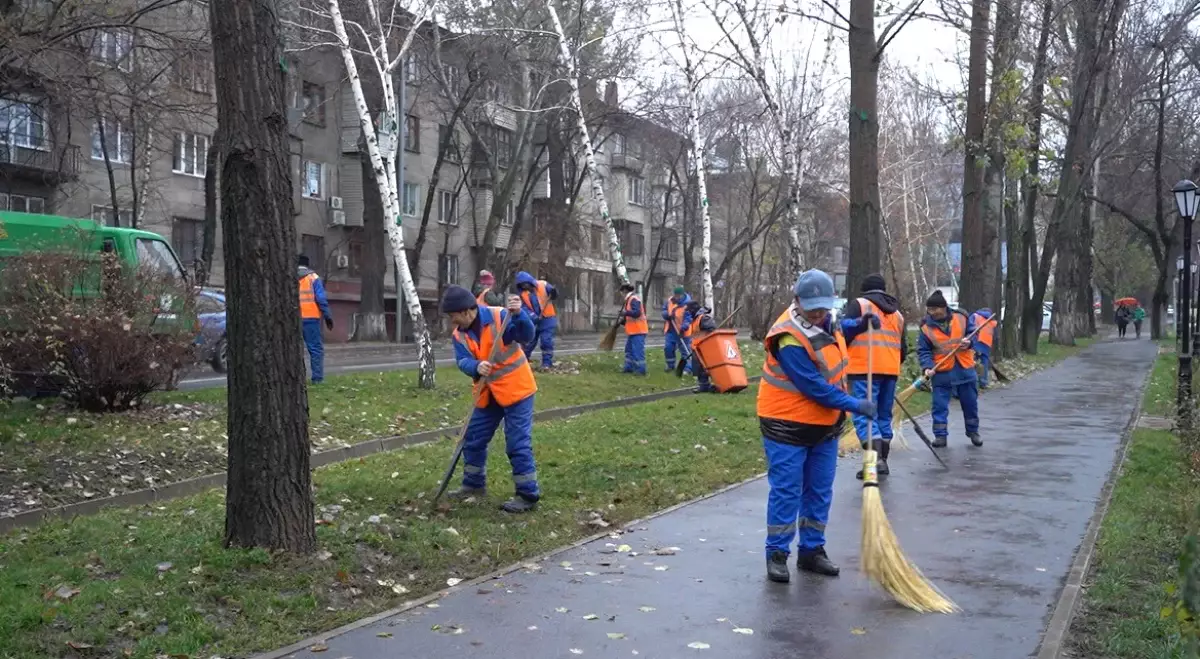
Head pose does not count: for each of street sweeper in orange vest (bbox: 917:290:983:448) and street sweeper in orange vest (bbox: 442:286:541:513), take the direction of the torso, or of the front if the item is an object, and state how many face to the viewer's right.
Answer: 0

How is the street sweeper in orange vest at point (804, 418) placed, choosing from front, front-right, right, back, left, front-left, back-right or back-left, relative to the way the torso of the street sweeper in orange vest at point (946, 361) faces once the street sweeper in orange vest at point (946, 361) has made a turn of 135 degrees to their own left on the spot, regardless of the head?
back-right

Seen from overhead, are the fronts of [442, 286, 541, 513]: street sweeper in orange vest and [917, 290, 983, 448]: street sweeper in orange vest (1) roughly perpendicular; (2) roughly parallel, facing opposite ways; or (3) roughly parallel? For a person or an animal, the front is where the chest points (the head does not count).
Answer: roughly parallel

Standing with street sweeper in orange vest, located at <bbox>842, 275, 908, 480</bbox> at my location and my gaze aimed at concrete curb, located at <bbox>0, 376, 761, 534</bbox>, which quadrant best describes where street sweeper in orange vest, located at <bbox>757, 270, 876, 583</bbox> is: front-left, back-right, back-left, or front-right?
front-left

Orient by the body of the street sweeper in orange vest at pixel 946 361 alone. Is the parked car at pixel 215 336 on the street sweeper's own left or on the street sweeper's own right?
on the street sweeper's own right

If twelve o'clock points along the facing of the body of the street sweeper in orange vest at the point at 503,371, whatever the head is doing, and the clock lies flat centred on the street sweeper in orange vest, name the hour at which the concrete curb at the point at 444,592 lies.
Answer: The concrete curb is roughly at 11 o'clock from the street sweeper in orange vest.

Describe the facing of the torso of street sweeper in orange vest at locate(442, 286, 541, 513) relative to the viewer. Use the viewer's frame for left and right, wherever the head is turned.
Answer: facing the viewer and to the left of the viewer

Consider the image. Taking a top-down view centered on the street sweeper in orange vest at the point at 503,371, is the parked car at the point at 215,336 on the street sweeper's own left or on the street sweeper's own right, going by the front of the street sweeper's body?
on the street sweeper's own right

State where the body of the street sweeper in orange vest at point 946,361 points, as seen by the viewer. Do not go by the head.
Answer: toward the camera

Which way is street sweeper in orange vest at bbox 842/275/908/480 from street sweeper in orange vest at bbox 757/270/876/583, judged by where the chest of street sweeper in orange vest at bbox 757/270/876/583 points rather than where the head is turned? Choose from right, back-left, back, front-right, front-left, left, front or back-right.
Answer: back-left

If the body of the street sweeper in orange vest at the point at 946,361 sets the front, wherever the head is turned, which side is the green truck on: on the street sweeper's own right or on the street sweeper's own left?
on the street sweeper's own right

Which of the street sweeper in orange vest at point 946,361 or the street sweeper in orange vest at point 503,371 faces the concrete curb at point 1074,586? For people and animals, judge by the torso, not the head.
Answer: the street sweeper in orange vest at point 946,361

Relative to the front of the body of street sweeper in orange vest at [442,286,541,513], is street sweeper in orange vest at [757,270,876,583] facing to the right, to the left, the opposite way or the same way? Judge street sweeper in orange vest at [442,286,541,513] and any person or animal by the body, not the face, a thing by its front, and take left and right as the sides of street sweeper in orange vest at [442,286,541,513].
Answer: to the left

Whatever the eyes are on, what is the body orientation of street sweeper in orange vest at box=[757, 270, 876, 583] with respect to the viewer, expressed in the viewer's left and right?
facing the viewer and to the right of the viewer

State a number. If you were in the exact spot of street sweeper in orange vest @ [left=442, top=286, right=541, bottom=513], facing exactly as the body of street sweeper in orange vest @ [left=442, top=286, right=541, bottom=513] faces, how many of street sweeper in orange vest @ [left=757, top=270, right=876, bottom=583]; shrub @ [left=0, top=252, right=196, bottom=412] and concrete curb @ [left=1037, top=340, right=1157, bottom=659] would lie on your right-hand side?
1
